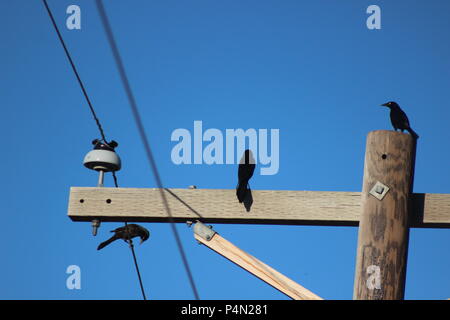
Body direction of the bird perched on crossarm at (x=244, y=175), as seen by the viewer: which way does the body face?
away from the camera

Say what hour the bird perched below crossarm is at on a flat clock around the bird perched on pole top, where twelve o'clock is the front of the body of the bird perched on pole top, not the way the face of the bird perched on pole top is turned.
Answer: The bird perched below crossarm is roughly at 12 o'clock from the bird perched on pole top.

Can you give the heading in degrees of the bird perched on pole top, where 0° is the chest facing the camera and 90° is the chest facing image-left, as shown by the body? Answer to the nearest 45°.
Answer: approximately 90°

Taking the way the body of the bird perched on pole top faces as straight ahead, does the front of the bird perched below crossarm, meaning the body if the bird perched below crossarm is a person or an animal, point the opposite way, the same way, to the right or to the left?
the opposite way

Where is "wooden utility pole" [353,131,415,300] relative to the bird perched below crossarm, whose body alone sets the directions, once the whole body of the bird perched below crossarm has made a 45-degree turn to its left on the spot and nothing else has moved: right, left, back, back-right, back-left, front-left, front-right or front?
right

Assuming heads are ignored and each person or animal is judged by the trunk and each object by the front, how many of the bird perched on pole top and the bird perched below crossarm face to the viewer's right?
1

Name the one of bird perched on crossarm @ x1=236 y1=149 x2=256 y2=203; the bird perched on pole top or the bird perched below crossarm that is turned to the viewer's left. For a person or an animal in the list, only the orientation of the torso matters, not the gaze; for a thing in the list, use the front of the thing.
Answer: the bird perched on pole top

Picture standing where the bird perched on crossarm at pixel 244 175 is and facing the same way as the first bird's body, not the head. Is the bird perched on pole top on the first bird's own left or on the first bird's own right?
on the first bird's own right

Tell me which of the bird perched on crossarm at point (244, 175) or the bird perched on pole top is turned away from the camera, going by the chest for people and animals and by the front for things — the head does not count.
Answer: the bird perched on crossarm

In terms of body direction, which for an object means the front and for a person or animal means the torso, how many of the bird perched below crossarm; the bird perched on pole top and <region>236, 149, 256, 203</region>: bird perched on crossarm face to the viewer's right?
1

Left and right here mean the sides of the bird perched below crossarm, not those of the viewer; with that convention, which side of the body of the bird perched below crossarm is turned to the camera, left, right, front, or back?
right
